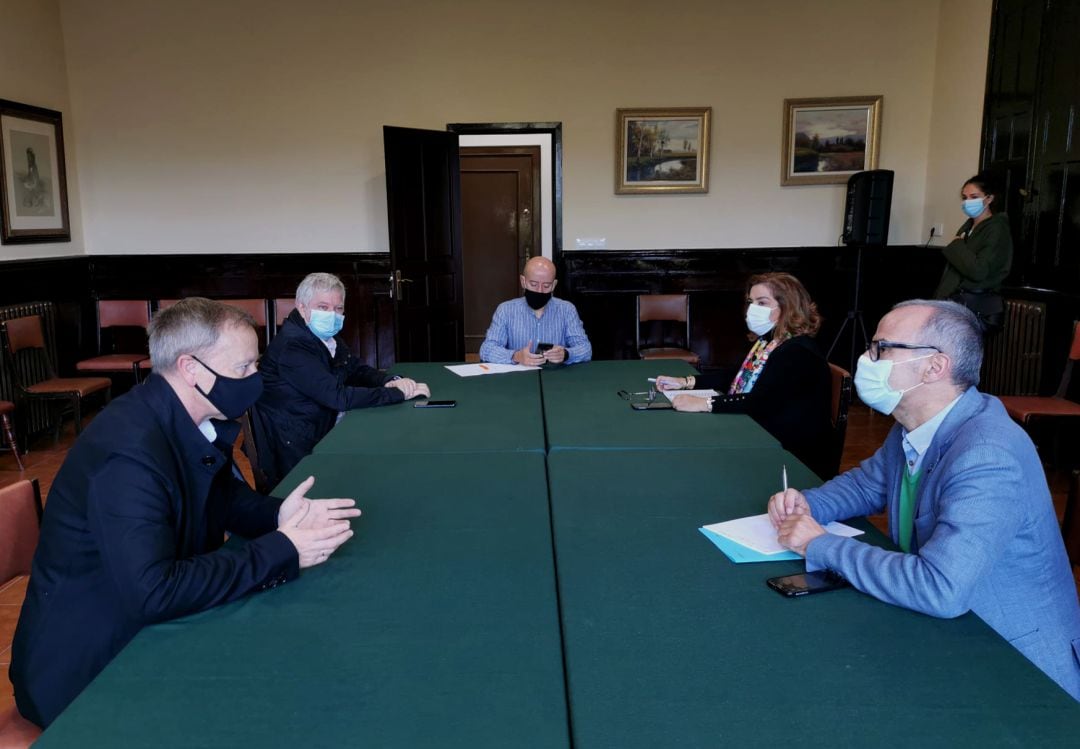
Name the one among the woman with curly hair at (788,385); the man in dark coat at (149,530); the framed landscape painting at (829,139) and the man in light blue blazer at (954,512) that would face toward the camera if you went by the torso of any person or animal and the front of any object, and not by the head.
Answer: the framed landscape painting

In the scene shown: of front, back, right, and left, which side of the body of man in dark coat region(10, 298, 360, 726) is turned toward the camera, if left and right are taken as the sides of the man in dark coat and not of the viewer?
right

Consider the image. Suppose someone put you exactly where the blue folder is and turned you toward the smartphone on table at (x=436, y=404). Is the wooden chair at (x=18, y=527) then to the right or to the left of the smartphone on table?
left

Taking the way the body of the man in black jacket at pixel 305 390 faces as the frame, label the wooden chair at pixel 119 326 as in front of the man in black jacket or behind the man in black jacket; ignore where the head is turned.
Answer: behind

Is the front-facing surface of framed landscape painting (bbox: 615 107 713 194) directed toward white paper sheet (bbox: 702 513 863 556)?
yes

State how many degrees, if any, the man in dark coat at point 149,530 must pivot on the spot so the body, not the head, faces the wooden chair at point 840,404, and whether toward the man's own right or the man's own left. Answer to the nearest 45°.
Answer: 0° — they already face it

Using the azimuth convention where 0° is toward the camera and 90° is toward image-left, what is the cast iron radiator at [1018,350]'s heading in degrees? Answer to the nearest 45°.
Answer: approximately 45°

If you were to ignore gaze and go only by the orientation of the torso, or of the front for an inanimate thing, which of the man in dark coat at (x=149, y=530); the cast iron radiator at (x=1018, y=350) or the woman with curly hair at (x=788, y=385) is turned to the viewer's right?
the man in dark coat

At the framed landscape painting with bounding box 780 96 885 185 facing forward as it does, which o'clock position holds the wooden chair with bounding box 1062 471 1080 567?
The wooden chair is roughly at 12 o'clock from the framed landscape painting.

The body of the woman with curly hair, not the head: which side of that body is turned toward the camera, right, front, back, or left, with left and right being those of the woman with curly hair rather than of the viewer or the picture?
left

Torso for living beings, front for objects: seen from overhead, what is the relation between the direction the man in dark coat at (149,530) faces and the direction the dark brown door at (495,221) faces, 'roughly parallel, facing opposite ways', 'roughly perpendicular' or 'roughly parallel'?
roughly perpendicular

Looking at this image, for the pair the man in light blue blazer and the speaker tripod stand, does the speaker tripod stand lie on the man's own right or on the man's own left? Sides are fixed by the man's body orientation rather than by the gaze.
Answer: on the man's own right

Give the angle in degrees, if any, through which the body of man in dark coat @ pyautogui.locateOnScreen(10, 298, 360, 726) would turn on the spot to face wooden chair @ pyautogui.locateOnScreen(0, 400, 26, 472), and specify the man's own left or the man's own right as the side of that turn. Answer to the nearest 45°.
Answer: approximately 90° to the man's own left

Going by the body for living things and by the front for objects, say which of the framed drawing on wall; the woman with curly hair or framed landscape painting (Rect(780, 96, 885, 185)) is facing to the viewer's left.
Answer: the woman with curly hair
